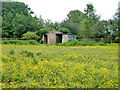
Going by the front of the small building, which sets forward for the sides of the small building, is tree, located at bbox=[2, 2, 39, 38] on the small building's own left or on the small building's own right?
on the small building's own right

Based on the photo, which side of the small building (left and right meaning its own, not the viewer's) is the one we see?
front

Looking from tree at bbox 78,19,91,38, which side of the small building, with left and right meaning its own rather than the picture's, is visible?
left
